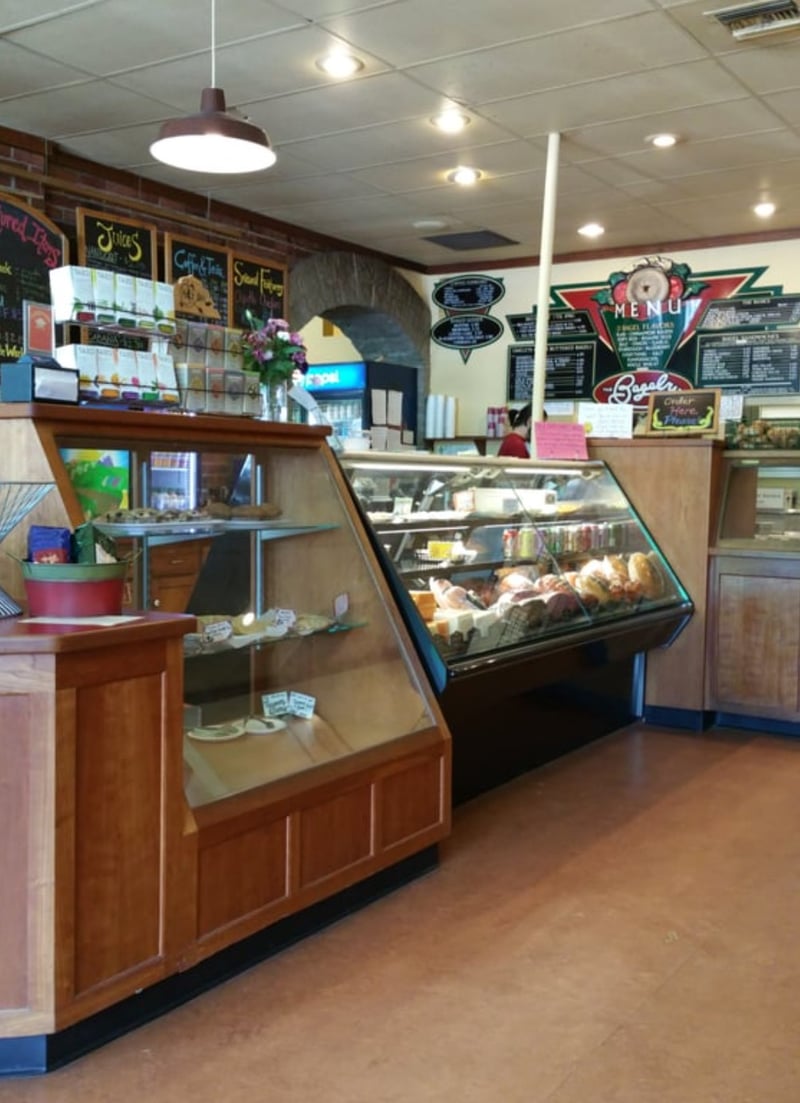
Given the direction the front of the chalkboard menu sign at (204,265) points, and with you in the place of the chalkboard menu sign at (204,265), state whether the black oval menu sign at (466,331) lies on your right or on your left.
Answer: on your left

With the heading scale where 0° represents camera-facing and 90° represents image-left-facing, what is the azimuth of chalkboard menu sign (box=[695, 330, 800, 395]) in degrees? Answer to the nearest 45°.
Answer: approximately 0°

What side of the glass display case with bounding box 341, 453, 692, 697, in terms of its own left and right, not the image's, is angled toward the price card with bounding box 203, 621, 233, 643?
right

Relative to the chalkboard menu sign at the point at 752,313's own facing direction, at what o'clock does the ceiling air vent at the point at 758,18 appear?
The ceiling air vent is roughly at 12 o'clock from the chalkboard menu sign.

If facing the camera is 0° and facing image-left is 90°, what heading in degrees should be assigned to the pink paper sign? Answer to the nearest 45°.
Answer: approximately 0°

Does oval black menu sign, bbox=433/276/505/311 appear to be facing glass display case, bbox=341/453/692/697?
yes

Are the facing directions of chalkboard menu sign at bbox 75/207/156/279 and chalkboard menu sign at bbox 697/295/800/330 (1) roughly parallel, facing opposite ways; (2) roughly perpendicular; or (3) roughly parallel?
roughly perpendicular

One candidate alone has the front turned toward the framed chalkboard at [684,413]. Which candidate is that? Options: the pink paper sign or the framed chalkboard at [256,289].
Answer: the framed chalkboard at [256,289]

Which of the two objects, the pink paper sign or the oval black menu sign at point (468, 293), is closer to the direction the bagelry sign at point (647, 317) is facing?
the pink paper sign

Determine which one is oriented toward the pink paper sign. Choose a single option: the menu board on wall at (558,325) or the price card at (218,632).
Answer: the menu board on wall
